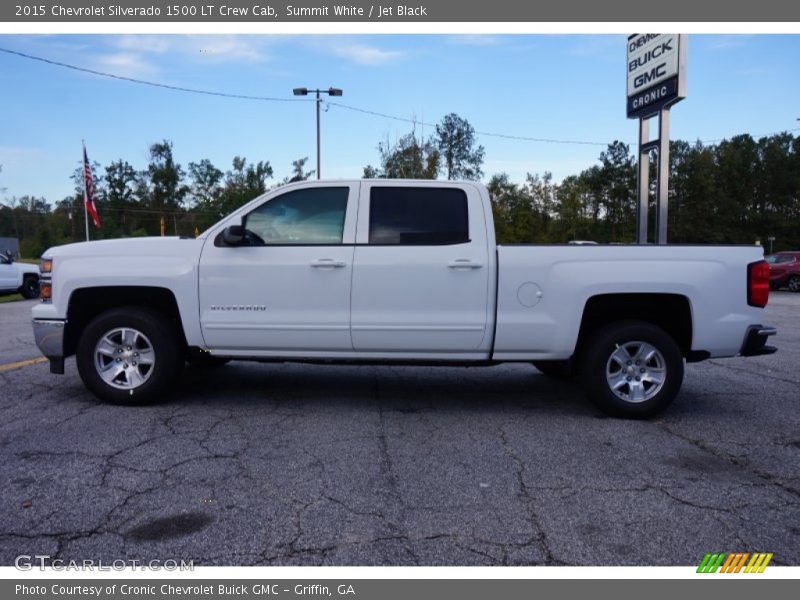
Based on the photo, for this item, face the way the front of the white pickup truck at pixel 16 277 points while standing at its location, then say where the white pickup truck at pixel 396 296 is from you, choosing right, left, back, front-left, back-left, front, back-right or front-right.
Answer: right

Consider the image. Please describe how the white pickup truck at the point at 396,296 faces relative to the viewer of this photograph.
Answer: facing to the left of the viewer

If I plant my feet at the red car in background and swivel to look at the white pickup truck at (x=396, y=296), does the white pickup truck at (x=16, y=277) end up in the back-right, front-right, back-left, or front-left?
front-right

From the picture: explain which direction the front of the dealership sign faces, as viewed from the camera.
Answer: facing the viewer and to the left of the viewer

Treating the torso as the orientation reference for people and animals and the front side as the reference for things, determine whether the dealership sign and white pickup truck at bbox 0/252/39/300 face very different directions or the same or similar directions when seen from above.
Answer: very different directions

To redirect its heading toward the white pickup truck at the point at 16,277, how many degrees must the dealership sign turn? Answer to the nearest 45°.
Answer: approximately 45° to its right

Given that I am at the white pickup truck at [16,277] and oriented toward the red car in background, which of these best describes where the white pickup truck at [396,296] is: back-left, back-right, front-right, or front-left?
front-right

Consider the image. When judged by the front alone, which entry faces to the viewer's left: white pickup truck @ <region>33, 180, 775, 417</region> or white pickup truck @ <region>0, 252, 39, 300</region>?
white pickup truck @ <region>33, 180, 775, 417</region>

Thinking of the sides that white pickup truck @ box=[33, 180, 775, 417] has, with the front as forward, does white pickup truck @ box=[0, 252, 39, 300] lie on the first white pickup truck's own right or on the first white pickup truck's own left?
on the first white pickup truck's own right

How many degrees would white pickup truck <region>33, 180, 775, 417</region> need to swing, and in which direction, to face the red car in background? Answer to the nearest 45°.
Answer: approximately 135° to its right
